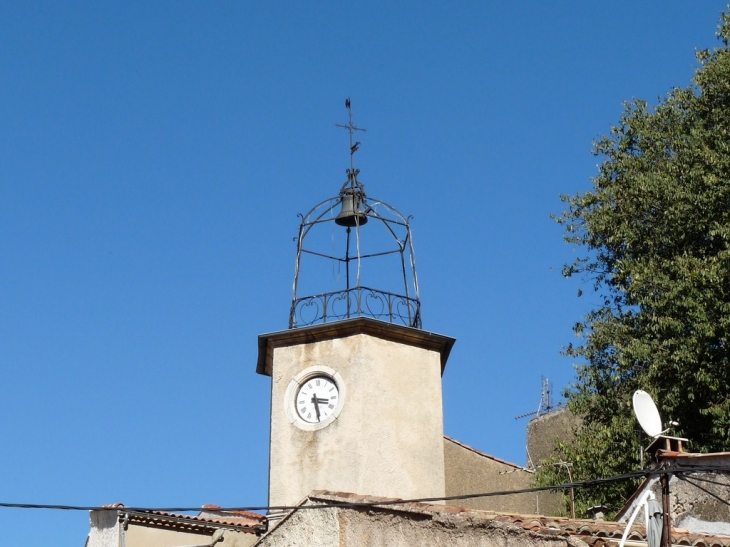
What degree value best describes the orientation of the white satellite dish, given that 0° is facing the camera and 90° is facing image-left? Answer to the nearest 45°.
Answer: approximately 315°

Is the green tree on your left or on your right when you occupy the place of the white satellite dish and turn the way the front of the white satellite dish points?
on your left

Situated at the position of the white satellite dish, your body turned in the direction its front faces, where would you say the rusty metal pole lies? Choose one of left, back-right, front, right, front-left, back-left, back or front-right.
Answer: front-right

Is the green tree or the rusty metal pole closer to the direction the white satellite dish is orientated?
the rusty metal pole
